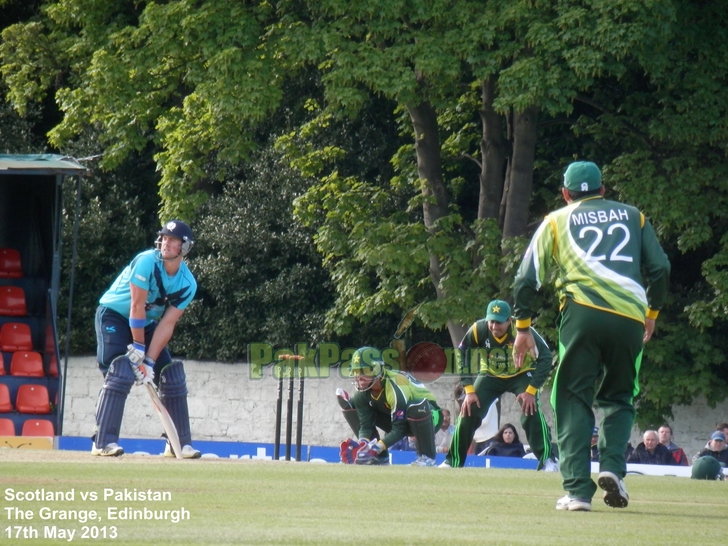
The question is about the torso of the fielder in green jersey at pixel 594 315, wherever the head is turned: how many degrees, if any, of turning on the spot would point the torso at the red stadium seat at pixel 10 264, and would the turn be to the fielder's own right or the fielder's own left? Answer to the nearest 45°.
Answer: approximately 45° to the fielder's own left

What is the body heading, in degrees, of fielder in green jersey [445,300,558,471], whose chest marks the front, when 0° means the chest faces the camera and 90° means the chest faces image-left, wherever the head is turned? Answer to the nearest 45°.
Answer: approximately 0°

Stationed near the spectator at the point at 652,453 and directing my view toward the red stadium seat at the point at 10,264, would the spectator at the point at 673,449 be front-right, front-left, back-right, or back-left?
back-right

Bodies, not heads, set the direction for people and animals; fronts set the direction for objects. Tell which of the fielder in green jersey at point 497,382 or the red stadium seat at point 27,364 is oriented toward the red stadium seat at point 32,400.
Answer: the red stadium seat at point 27,364

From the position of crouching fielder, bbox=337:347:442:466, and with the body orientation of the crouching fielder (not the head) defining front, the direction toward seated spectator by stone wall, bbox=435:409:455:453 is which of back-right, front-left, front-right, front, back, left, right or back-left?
back-right

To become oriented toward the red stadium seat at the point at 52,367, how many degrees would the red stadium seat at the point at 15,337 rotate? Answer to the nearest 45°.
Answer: approximately 45° to its left

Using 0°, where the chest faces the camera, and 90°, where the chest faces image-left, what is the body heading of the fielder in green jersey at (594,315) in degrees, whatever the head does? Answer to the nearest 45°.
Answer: approximately 180°

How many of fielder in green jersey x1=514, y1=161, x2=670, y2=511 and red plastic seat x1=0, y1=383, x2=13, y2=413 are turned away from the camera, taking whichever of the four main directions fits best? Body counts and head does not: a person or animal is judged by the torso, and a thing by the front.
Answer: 1

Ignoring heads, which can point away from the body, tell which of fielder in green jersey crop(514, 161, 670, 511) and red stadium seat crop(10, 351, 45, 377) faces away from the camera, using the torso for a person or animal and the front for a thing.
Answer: the fielder in green jersey

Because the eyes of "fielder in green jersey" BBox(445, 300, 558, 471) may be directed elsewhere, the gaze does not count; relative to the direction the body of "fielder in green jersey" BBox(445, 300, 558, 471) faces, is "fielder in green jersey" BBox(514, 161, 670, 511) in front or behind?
in front
